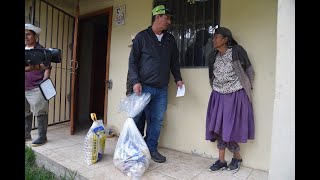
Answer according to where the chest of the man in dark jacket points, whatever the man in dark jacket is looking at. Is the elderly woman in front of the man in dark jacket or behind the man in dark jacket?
in front

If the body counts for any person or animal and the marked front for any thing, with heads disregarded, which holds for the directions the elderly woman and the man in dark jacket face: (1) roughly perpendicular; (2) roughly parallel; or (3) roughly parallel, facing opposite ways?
roughly perpendicular

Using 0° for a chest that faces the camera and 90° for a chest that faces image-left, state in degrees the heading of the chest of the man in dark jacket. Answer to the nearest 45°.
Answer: approximately 315°

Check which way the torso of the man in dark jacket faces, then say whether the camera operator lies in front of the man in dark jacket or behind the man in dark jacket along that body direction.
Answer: behind
